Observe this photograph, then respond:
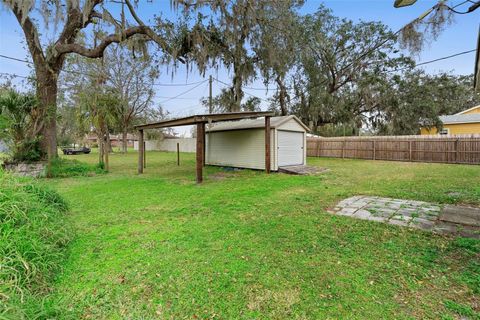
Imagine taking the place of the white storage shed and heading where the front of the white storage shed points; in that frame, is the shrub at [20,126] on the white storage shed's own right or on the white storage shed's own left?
on the white storage shed's own right

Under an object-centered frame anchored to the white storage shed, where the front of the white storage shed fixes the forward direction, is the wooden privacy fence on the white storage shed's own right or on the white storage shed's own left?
on the white storage shed's own left

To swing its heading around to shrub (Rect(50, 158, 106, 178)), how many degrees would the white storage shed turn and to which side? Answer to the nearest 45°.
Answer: approximately 135° to its right

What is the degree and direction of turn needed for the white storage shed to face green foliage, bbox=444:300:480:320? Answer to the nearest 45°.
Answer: approximately 45° to its right

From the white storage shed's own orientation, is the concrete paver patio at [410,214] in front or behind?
in front

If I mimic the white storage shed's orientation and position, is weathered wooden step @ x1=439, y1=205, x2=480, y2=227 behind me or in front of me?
in front

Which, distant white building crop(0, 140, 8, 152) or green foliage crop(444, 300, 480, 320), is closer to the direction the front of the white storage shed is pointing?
the green foliage

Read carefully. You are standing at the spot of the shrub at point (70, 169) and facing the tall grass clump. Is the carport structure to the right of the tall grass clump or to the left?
left

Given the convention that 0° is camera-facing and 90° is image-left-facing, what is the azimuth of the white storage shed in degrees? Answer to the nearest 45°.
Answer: approximately 315°

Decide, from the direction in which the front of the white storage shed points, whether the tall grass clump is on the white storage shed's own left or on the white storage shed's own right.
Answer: on the white storage shed's own right

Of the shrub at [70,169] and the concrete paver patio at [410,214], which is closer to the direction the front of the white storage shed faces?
the concrete paver patio

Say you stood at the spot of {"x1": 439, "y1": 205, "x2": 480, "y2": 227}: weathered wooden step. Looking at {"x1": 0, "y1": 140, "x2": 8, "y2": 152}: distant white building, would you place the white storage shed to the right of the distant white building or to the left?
right
